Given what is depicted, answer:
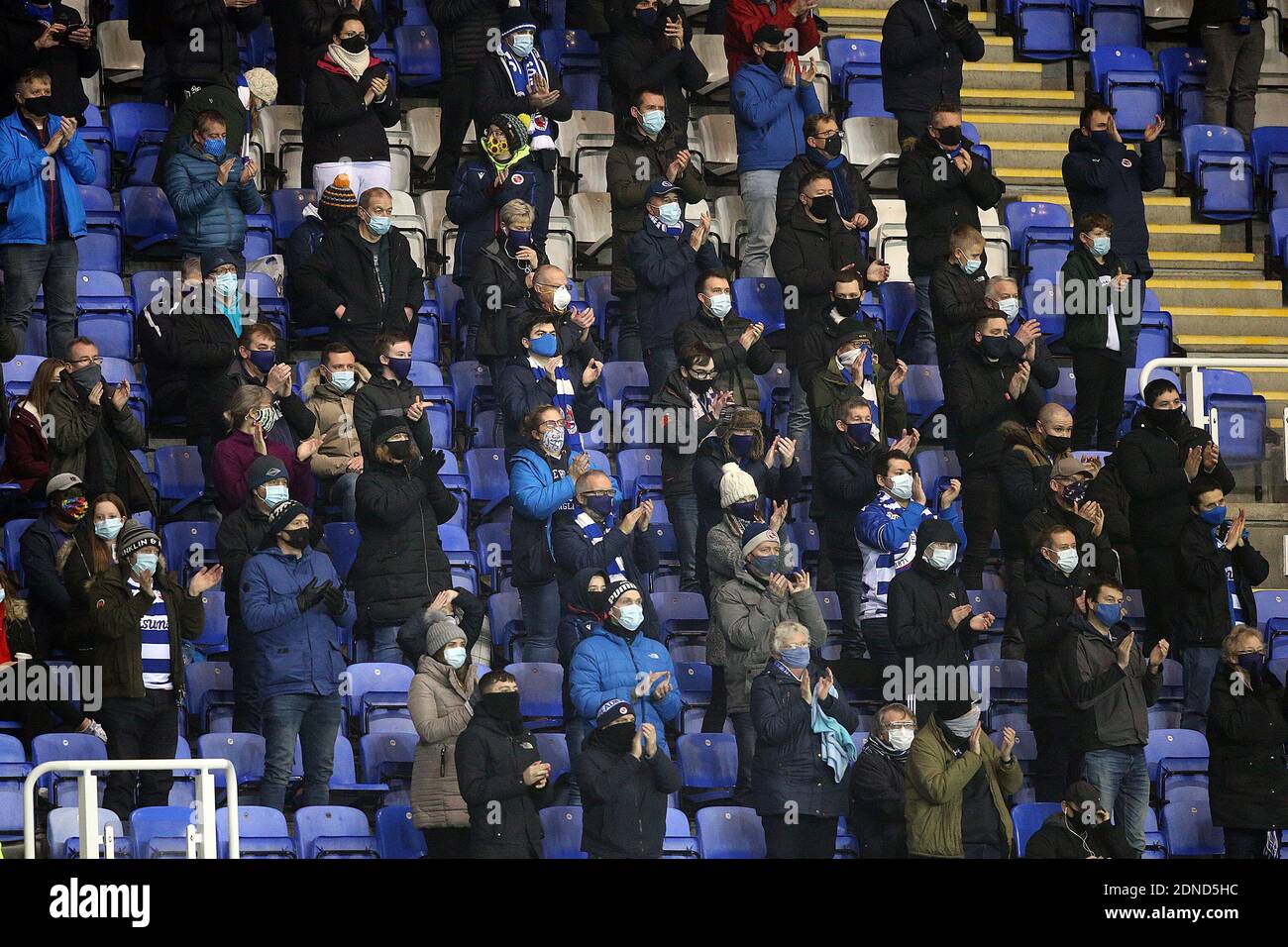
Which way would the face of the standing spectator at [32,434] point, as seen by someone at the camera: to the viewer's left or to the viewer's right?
to the viewer's right

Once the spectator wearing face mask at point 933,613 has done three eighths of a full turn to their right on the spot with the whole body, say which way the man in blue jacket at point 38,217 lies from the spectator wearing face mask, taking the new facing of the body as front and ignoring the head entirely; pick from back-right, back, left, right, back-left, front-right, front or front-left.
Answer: front

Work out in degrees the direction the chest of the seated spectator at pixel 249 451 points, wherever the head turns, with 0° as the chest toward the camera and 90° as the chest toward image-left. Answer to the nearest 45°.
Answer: approximately 315°

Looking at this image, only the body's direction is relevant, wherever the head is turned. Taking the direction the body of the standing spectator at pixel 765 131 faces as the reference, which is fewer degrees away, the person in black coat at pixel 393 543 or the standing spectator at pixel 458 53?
the person in black coat

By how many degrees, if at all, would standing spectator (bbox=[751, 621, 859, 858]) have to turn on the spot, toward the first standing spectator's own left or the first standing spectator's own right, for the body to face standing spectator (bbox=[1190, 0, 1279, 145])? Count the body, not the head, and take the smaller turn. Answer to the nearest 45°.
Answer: approximately 90° to the first standing spectator's own left

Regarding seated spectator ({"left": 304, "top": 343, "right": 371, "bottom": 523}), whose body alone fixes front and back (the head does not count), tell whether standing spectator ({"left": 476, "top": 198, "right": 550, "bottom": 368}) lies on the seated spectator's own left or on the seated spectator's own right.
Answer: on the seated spectator's own left

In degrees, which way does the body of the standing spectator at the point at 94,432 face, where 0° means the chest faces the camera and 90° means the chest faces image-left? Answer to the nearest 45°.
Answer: approximately 315°
